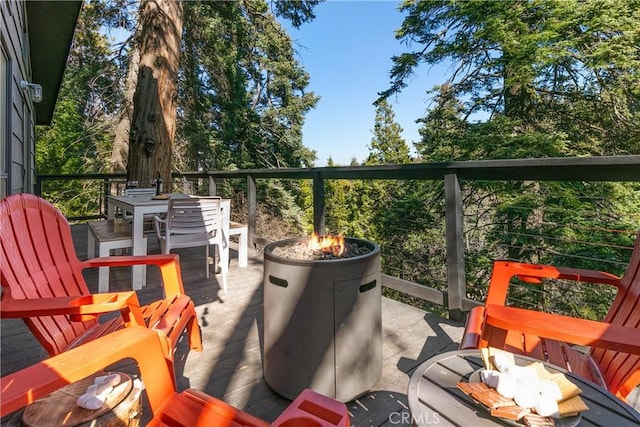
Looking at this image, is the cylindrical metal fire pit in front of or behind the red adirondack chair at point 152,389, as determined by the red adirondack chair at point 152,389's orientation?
in front

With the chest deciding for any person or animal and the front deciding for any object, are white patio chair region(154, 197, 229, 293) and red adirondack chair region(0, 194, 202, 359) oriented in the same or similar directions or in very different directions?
very different directions

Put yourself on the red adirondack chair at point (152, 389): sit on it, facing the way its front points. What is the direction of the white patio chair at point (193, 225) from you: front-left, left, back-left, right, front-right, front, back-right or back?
front-left

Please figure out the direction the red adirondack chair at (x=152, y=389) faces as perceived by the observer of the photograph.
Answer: facing away from the viewer and to the right of the viewer

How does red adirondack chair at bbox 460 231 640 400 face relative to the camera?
to the viewer's left

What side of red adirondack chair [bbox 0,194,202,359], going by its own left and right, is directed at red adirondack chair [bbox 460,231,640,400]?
front

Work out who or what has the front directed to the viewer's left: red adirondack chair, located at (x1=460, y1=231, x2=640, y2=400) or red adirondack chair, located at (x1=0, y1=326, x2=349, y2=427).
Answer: red adirondack chair, located at (x1=460, y1=231, x2=640, y2=400)

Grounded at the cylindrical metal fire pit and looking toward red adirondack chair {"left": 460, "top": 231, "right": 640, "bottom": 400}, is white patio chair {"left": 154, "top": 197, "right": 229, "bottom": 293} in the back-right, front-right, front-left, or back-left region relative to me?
back-left

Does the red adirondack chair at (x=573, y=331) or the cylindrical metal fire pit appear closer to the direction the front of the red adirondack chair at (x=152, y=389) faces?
the cylindrical metal fire pit

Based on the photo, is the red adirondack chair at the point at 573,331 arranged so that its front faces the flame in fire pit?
yes

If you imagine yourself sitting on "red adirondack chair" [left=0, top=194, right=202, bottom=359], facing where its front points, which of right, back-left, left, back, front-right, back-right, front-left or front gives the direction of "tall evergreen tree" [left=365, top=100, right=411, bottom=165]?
left

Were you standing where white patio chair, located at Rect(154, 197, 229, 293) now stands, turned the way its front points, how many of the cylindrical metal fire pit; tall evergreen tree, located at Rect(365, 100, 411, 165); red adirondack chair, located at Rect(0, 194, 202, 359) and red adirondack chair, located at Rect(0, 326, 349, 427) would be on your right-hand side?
1

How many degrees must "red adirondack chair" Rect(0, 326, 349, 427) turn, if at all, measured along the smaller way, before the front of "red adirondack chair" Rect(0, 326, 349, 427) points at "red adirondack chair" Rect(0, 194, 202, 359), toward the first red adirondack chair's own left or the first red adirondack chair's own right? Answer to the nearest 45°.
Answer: approximately 90° to the first red adirondack chair's own left

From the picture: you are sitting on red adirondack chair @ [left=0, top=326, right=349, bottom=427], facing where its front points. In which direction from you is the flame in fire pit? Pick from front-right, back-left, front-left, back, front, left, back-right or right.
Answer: front

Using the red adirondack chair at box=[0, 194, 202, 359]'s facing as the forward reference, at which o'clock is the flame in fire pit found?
The flame in fire pit is roughly at 11 o'clock from the red adirondack chair.

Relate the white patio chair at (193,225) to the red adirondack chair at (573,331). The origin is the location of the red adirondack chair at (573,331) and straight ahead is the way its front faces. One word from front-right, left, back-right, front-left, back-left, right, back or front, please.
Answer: front

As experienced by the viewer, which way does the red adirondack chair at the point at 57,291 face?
facing the viewer and to the right of the viewer

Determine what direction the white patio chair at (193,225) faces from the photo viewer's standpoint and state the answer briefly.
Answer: facing away from the viewer and to the left of the viewer
